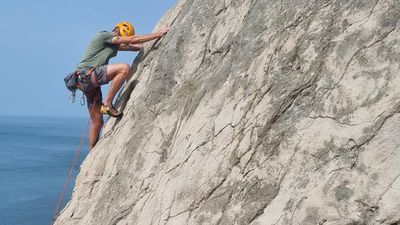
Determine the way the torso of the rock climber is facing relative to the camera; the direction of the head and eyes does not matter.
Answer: to the viewer's right
